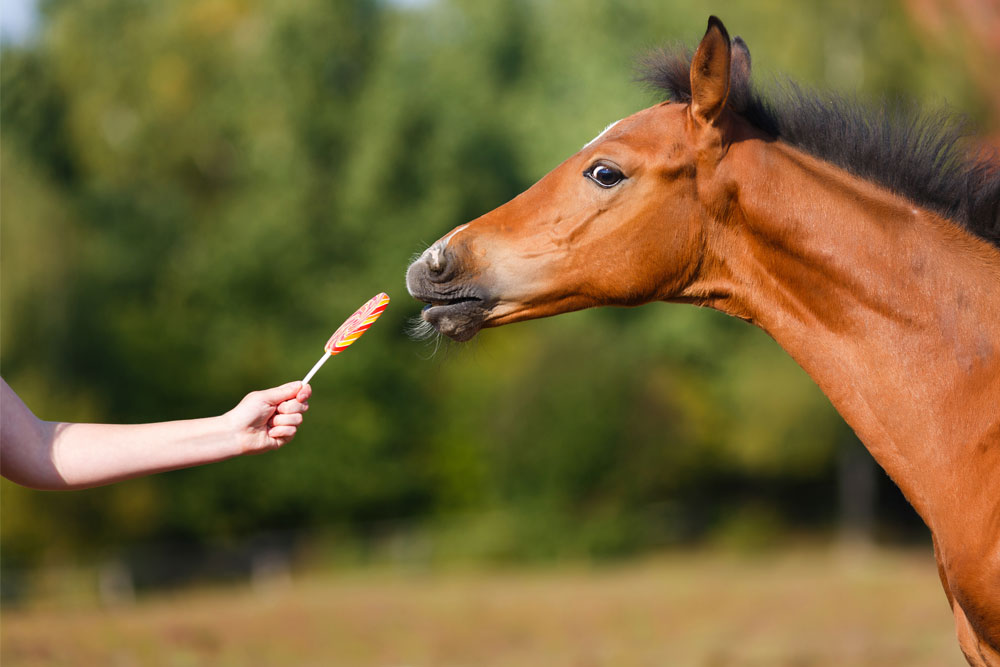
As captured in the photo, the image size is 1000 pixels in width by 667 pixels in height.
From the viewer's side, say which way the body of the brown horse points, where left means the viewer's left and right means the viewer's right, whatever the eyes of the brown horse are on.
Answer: facing to the left of the viewer
